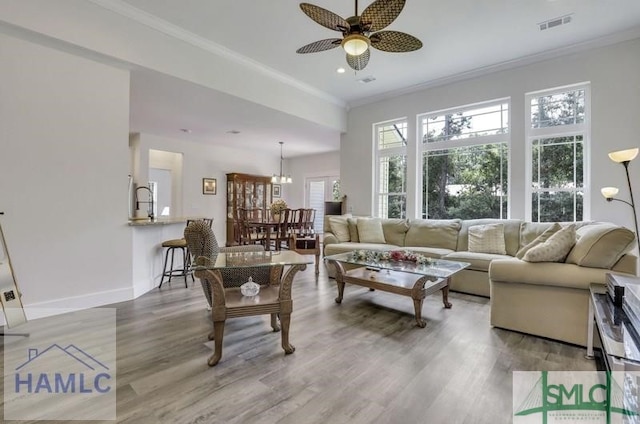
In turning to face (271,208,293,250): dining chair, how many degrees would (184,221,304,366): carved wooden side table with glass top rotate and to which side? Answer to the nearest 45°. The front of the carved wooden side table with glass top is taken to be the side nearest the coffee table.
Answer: approximately 90° to its left

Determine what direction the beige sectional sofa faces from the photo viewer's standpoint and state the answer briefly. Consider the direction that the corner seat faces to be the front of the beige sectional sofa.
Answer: facing the viewer and to the left of the viewer

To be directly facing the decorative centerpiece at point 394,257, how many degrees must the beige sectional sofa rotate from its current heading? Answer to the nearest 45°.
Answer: approximately 45° to its right

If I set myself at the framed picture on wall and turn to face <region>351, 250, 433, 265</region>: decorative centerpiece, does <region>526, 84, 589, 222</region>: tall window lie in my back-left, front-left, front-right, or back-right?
front-left

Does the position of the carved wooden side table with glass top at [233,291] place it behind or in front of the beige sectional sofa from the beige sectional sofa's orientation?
in front

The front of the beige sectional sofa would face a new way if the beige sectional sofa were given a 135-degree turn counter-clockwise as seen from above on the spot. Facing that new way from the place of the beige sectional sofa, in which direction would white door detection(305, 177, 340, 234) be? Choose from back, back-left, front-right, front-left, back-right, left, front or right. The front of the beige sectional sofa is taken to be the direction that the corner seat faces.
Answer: back-left

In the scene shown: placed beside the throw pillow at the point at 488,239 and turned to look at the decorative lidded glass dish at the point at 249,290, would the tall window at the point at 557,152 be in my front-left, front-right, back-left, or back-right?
back-left

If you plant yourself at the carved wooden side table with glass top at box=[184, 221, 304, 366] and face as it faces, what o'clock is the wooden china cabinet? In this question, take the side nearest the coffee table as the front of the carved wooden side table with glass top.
The wooden china cabinet is roughly at 9 o'clock from the carved wooden side table with glass top.
